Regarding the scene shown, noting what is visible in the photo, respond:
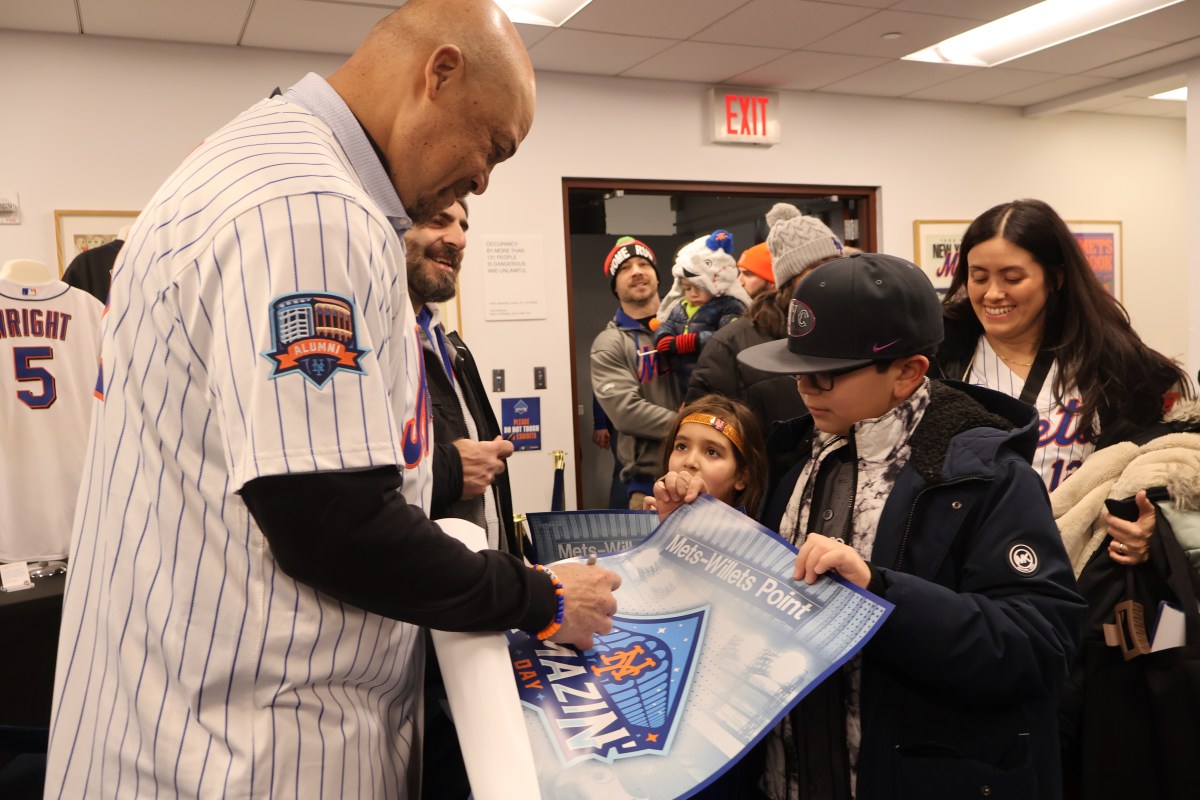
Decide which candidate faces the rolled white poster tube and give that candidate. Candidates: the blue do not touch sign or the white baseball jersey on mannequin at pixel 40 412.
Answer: the blue do not touch sign

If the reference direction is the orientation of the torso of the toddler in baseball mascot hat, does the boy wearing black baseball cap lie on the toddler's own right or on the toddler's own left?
on the toddler's own left

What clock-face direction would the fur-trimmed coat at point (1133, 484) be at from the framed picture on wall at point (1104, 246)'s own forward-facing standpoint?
The fur-trimmed coat is roughly at 12 o'clock from the framed picture on wall.

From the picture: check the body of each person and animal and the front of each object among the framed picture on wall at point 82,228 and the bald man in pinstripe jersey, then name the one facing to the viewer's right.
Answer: the bald man in pinstripe jersey

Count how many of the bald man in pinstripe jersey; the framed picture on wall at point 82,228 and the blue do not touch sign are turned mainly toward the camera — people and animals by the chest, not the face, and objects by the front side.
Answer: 2

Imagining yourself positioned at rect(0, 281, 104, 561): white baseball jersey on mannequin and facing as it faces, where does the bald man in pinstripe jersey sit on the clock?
The bald man in pinstripe jersey is roughly at 6 o'clock from the white baseball jersey on mannequin.

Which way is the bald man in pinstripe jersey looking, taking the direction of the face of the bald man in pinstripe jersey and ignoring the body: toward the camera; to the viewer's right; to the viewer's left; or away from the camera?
to the viewer's right

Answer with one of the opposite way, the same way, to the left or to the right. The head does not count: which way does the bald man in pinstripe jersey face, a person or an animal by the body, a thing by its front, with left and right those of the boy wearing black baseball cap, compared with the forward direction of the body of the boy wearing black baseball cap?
the opposite way

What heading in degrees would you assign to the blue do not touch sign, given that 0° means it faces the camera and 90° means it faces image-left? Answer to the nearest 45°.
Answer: approximately 0°

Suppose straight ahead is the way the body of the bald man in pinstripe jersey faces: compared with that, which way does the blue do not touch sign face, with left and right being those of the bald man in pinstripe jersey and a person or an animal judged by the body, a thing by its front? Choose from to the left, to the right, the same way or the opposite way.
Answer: to the right

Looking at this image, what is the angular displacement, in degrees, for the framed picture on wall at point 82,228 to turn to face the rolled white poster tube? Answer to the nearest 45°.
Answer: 0° — it already faces it

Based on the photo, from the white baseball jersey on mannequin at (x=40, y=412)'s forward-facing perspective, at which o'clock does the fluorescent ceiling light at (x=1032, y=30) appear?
The fluorescent ceiling light is roughly at 3 o'clock from the white baseball jersey on mannequin.

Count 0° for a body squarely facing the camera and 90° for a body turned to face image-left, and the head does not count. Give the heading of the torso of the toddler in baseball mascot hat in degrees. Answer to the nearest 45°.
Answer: approximately 45°

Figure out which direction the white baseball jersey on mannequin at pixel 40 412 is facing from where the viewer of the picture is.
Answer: facing away from the viewer

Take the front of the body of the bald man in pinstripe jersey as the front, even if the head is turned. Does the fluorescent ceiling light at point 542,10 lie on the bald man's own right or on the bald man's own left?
on the bald man's own left

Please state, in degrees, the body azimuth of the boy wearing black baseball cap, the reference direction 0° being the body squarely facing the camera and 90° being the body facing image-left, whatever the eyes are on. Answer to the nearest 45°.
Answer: approximately 45°
